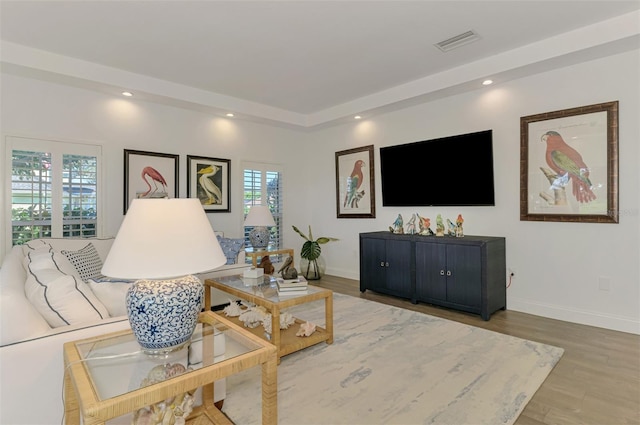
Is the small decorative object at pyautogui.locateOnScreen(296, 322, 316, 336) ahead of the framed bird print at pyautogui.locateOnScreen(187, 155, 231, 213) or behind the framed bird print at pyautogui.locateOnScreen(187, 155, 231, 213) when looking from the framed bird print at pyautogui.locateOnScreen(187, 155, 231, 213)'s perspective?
ahead

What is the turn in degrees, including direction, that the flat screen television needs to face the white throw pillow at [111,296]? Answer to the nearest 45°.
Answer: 0° — it already faces it

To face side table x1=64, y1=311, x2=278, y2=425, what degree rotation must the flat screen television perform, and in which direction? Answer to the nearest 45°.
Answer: approximately 45° to its left

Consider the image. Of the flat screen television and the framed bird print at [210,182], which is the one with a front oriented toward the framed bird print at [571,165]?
the framed bird print at [210,182]

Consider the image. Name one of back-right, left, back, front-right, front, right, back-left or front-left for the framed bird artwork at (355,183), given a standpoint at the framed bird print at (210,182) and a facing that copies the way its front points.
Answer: front-left

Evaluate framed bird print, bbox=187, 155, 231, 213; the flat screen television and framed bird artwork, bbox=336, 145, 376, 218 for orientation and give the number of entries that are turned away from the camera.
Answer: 0

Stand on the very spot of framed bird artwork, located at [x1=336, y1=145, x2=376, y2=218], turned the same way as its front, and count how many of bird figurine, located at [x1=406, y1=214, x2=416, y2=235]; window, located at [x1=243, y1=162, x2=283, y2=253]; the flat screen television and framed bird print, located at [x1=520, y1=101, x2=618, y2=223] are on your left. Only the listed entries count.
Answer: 3

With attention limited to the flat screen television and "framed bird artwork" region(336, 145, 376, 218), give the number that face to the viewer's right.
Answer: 0

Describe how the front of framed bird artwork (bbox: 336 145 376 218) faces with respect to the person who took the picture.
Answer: facing the viewer and to the left of the viewer

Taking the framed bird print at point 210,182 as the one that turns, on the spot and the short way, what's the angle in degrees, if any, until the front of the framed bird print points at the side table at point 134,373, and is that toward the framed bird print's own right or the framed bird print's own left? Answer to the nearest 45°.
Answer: approximately 45° to the framed bird print's own right

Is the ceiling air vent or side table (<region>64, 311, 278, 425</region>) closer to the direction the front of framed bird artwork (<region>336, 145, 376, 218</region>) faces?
the side table

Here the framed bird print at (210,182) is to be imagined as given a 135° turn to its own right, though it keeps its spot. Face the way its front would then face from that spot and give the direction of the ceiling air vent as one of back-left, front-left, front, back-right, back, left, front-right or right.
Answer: back-left

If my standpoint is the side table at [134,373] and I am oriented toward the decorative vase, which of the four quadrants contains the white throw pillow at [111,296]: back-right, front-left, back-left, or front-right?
front-left

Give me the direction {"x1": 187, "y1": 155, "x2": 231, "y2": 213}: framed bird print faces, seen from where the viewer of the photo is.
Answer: facing the viewer and to the right of the viewer

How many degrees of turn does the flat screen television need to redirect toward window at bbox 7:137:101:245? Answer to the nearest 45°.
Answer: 0° — it already faces it

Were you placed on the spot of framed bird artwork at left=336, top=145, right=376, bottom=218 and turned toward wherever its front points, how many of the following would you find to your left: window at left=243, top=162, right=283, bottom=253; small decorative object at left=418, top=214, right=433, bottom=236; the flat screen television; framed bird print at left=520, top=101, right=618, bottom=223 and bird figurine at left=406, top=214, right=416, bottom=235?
4

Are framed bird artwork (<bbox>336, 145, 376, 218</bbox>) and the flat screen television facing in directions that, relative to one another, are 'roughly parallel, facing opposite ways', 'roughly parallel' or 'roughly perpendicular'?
roughly parallel

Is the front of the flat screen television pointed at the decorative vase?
no

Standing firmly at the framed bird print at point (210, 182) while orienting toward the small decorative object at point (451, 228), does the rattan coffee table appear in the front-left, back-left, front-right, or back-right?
front-right
